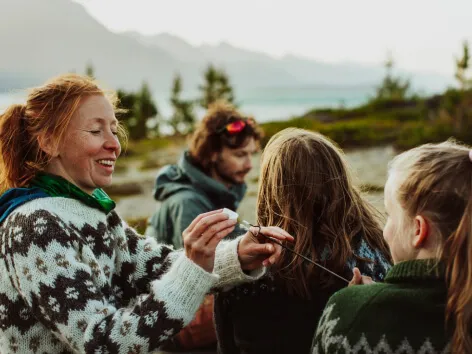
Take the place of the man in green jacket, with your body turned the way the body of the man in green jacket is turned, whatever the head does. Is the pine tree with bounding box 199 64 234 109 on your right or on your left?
on your left

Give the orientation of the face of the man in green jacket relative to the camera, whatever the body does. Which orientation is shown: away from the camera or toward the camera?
toward the camera

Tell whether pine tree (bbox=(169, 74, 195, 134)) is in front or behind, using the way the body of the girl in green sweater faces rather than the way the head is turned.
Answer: in front

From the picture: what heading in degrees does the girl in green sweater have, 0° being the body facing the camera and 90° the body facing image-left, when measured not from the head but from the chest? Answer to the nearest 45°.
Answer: approximately 135°

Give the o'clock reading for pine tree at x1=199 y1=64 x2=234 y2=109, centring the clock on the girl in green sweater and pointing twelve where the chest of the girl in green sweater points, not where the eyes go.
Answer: The pine tree is roughly at 1 o'clock from the girl in green sweater.

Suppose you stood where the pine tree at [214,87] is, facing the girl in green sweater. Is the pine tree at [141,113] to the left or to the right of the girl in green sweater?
right

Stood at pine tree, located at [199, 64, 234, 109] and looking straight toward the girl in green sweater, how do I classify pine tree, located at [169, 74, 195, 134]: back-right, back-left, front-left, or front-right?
back-right

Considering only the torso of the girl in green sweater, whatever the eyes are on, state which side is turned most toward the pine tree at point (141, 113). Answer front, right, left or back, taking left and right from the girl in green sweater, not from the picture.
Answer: front

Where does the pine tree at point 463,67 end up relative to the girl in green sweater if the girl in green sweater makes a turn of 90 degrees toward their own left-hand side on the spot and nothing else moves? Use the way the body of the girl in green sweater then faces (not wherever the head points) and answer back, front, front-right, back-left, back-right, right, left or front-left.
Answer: back-right

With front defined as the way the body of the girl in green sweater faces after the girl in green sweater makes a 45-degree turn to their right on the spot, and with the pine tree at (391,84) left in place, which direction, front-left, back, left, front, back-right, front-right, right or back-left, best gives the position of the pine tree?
front
